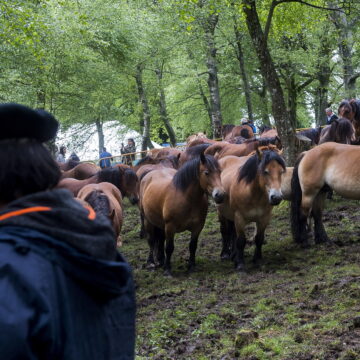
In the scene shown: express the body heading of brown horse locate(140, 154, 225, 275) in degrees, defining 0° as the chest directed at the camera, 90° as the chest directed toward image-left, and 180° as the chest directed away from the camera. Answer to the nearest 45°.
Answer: approximately 315°

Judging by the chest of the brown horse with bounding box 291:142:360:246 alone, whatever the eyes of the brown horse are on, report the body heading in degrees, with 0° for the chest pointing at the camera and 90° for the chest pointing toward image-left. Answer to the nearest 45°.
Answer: approximately 270°

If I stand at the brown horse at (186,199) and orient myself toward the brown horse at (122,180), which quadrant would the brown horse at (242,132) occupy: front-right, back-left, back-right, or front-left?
front-right

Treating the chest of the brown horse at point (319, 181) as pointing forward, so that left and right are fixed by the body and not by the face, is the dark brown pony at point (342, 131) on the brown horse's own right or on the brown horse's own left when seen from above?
on the brown horse's own left

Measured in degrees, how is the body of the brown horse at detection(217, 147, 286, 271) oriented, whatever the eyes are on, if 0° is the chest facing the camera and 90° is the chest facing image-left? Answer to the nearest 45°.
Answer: approximately 315°

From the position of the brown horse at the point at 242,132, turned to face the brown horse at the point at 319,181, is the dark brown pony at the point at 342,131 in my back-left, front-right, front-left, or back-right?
front-left

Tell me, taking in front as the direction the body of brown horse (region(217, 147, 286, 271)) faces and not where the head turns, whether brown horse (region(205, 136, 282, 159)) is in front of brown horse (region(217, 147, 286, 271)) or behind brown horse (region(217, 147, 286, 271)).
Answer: behind

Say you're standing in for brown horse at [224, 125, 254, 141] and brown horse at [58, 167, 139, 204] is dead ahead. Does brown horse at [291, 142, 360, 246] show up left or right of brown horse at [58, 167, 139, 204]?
left

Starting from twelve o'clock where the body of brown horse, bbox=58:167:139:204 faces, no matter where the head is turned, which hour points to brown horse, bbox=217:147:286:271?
brown horse, bbox=217:147:286:271 is roughly at 2 o'clock from brown horse, bbox=58:167:139:204.
